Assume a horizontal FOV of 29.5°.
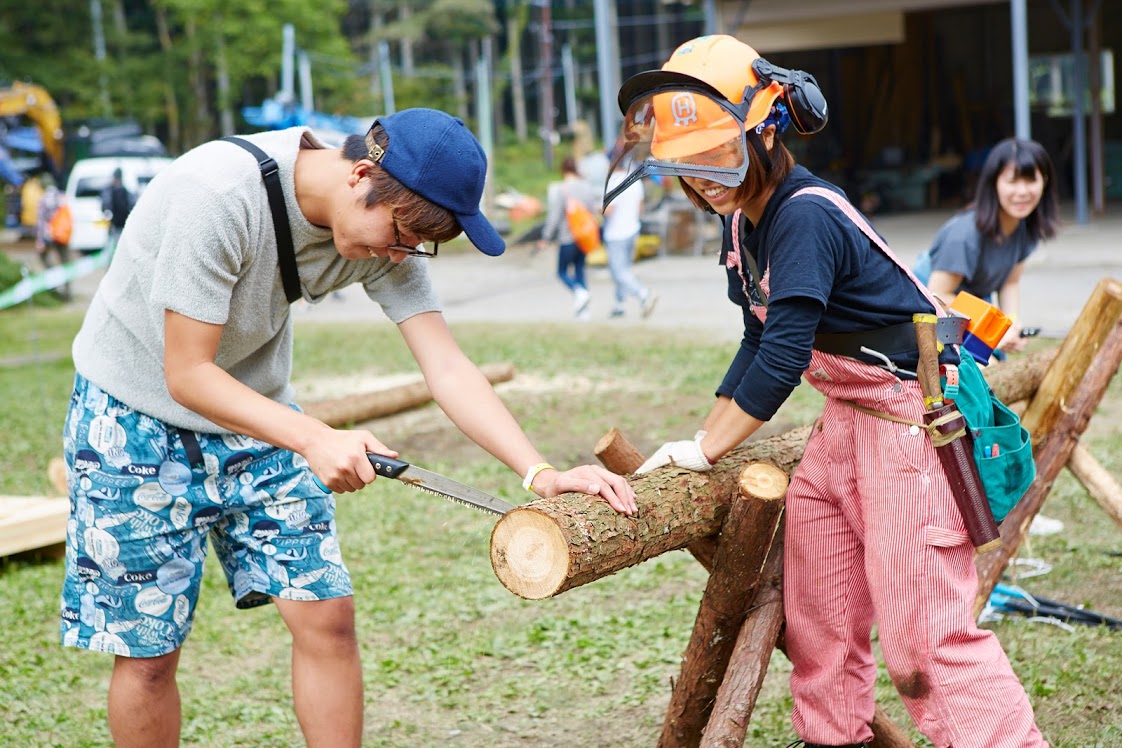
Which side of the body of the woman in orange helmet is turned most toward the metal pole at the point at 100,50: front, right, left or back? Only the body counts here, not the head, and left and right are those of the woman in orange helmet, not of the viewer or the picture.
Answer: right

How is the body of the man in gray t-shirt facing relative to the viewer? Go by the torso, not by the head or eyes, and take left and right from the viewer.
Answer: facing the viewer and to the right of the viewer

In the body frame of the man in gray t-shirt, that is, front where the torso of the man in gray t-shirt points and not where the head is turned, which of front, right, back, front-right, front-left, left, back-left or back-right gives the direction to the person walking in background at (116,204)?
back-left

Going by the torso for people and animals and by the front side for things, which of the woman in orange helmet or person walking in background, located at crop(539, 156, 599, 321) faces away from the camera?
the person walking in background

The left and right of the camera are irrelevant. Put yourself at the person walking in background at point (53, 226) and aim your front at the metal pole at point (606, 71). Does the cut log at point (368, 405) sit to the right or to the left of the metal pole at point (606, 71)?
right

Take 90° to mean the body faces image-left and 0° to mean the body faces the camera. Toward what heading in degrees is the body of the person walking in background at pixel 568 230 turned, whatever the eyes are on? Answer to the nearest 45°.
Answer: approximately 180°

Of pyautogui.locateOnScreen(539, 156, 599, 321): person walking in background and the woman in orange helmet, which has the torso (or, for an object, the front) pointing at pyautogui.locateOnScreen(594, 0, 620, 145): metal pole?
the person walking in background

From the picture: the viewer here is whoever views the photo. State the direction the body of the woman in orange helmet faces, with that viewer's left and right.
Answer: facing the viewer and to the left of the viewer

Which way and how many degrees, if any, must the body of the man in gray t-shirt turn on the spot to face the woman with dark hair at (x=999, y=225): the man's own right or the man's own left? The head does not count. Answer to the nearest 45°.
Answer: approximately 90° to the man's own left
